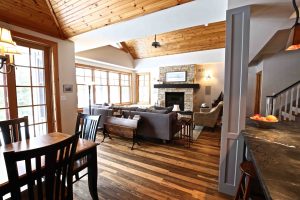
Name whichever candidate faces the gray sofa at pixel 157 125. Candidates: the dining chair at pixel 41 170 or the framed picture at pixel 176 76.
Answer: the framed picture

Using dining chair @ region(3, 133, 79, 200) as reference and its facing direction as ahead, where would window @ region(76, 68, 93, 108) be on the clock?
The window is roughly at 2 o'clock from the dining chair.

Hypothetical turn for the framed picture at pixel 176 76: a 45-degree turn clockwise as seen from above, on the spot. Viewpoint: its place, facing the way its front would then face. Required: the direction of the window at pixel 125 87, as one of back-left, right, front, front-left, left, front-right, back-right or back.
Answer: front-right

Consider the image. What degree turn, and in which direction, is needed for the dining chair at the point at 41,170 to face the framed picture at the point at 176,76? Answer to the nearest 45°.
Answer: approximately 90° to its right

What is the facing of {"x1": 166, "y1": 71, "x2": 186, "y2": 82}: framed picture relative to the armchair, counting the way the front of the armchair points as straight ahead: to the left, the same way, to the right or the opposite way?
to the left

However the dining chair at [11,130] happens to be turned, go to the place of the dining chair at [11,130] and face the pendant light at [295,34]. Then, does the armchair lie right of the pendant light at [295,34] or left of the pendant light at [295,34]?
left

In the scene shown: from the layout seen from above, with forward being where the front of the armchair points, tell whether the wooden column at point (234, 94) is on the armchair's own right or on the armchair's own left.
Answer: on the armchair's own left

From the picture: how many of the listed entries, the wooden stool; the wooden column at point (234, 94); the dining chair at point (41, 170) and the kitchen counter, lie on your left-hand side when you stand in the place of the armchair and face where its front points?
4

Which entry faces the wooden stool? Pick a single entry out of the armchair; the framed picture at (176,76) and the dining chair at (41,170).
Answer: the framed picture

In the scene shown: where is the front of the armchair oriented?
to the viewer's left

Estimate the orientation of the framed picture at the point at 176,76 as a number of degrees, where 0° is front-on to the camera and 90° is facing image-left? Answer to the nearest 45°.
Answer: approximately 0°

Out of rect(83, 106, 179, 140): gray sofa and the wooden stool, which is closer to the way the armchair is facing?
the gray sofa
